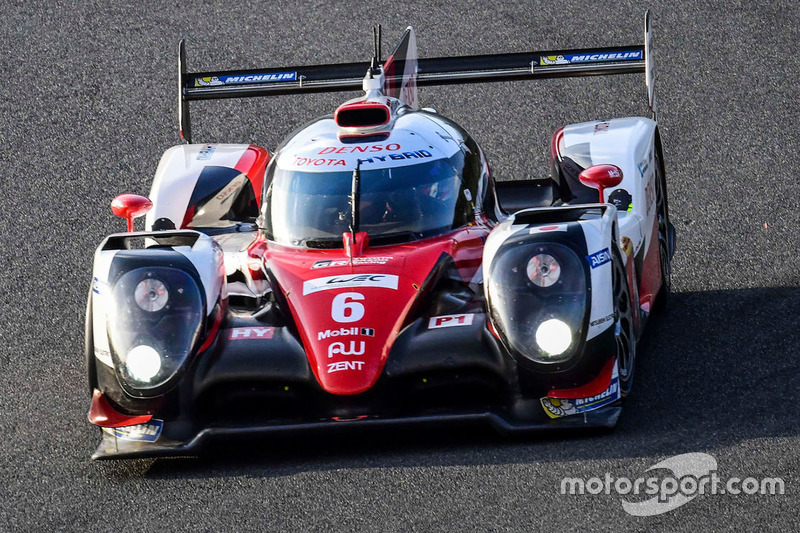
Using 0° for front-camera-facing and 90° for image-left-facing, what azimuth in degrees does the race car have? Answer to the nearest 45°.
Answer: approximately 0°
